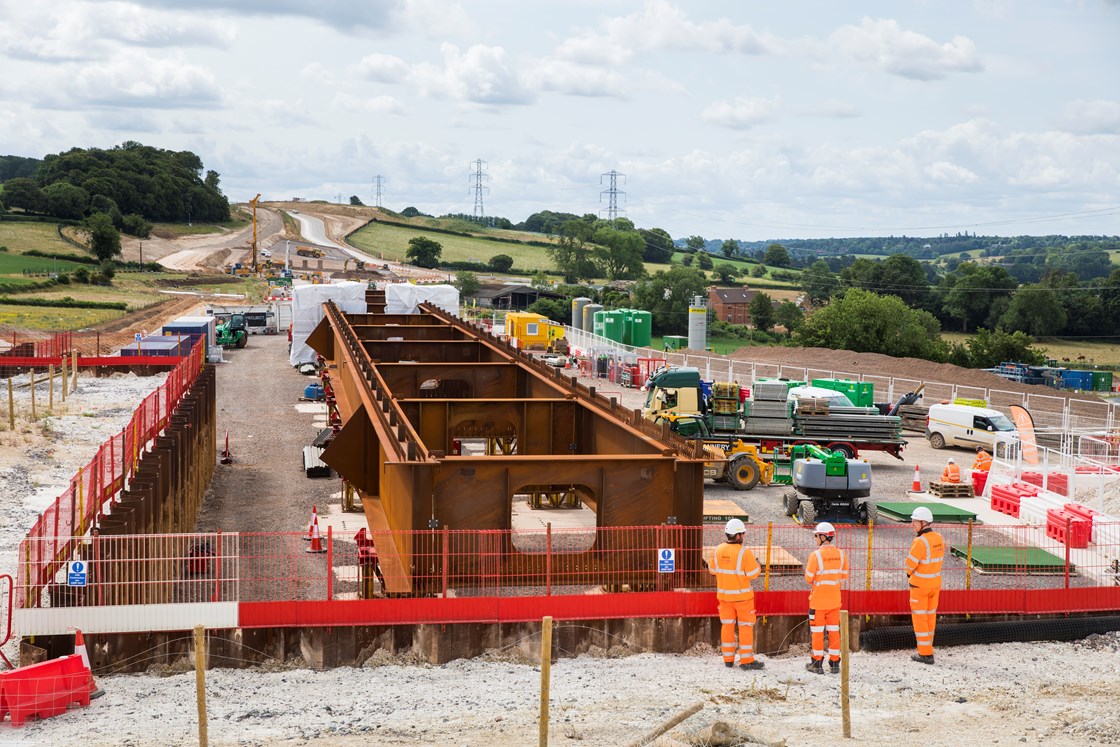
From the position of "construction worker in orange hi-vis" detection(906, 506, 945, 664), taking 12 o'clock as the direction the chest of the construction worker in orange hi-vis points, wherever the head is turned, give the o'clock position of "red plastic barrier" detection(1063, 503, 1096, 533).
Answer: The red plastic barrier is roughly at 2 o'clock from the construction worker in orange hi-vis.

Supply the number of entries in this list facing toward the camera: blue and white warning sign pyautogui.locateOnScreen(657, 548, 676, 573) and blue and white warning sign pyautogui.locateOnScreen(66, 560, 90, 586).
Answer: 2

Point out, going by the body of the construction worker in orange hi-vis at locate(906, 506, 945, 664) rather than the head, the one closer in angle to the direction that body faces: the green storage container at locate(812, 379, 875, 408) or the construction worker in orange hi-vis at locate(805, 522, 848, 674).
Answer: the green storage container

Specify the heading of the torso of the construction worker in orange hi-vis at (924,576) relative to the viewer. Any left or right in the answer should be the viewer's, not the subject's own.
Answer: facing away from the viewer and to the left of the viewer

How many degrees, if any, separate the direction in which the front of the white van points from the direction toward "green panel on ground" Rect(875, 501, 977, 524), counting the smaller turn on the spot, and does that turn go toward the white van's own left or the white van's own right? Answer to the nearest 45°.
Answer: approximately 45° to the white van's own right

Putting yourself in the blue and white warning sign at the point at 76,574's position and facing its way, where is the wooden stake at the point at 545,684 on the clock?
The wooden stake is roughly at 11 o'clock from the blue and white warning sign.

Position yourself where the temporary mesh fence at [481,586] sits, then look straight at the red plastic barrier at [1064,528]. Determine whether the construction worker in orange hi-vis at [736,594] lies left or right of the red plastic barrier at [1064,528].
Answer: right

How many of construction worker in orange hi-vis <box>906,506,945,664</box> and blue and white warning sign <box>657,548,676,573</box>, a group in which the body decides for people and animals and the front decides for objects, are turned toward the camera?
1

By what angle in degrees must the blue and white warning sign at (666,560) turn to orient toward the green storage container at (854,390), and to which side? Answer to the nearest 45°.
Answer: approximately 180°

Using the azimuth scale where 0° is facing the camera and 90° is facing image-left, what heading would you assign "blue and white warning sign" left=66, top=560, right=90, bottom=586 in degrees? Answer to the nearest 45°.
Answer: approximately 0°

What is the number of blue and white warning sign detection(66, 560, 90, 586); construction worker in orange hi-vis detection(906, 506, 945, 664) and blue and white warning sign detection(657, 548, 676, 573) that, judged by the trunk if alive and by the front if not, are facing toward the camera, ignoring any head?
2
